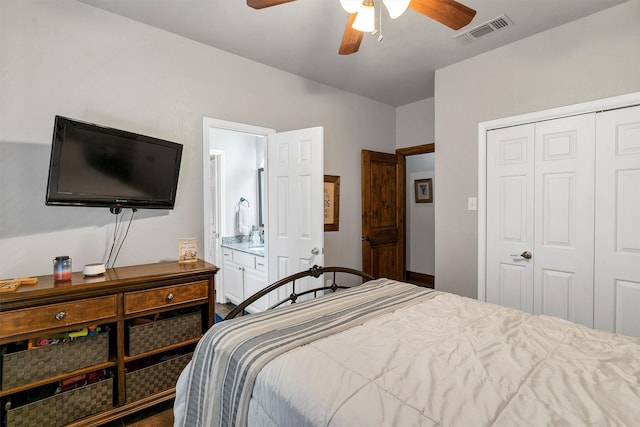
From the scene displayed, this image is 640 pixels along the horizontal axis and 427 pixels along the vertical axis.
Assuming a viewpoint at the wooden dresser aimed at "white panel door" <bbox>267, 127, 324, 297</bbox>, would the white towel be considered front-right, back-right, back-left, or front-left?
front-left

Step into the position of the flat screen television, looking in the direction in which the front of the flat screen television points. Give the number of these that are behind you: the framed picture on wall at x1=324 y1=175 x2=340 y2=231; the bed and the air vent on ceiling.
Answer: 0

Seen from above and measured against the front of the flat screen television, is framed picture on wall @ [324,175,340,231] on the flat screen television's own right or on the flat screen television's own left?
on the flat screen television's own left

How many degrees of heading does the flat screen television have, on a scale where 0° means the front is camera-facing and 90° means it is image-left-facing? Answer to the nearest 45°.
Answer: approximately 315°

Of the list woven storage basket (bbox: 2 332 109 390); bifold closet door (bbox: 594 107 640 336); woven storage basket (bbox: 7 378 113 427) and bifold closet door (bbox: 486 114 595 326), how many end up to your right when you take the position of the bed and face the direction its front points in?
2

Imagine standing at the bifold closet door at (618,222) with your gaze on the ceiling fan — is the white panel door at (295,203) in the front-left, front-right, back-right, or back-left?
front-right

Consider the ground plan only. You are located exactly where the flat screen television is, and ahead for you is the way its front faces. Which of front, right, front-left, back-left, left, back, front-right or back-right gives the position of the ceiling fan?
front

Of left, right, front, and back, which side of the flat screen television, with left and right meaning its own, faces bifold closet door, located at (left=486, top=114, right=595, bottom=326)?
front

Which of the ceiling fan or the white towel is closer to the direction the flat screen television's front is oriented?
the ceiling fan

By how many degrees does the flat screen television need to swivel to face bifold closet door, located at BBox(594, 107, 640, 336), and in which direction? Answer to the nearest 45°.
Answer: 0° — it already faces it
